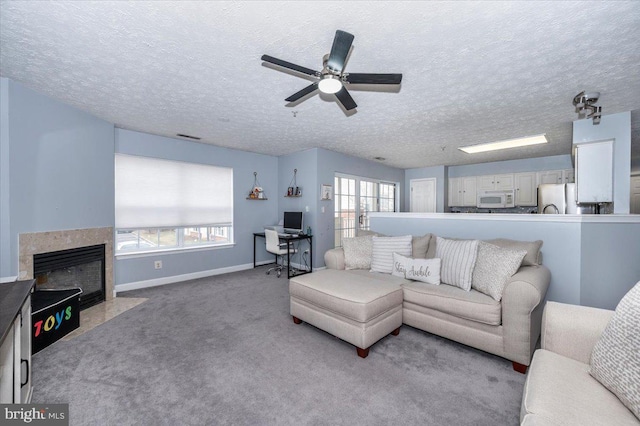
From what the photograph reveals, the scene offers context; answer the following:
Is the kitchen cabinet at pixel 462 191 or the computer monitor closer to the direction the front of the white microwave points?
the computer monitor

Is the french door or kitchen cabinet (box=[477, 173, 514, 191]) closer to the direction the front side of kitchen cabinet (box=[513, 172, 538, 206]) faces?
the french door

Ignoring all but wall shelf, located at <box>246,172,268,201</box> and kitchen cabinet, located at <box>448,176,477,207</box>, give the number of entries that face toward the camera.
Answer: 2

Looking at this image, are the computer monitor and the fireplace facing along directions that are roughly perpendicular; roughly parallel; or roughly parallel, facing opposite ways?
roughly perpendicular

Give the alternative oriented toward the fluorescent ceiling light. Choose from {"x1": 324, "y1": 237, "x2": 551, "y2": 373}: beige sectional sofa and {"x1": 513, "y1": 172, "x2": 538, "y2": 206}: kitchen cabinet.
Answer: the kitchen cabinet
